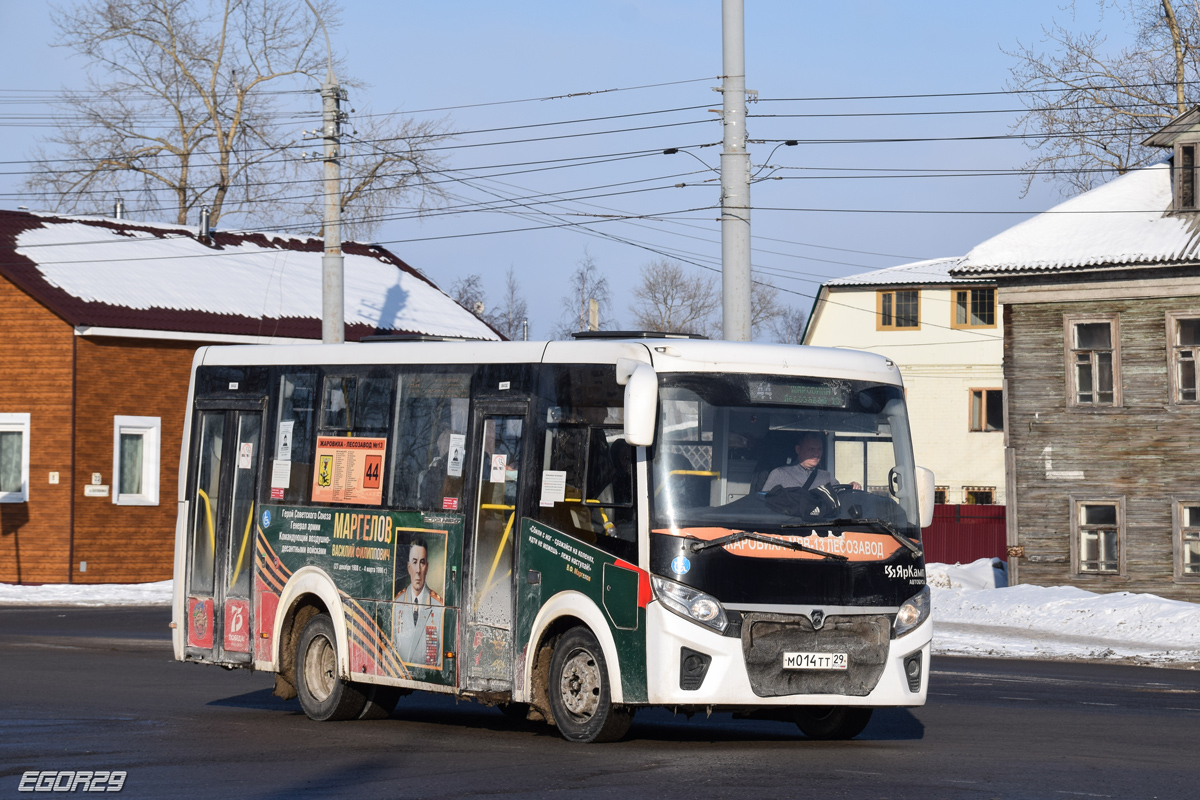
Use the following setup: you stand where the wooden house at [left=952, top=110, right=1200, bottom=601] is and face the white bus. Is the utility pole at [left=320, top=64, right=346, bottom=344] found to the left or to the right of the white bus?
right

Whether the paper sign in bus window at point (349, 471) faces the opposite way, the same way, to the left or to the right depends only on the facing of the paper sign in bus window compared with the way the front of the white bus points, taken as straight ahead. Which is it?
to the right

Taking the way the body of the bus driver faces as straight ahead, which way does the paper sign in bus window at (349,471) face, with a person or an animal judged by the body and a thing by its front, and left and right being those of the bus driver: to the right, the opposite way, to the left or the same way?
to the right

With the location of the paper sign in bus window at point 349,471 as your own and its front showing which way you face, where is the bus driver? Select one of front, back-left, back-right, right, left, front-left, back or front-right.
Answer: left

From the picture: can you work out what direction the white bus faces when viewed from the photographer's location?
facing the viewer and to the right of the viewer

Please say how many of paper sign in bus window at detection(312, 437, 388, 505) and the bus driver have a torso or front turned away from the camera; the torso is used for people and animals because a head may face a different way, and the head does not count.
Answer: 0

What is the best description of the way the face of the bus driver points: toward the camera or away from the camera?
toward the camera

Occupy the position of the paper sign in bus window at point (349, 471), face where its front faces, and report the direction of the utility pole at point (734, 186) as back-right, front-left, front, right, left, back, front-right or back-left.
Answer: back

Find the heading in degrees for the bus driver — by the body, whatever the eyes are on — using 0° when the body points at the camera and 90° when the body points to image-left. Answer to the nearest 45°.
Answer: approximately 315°

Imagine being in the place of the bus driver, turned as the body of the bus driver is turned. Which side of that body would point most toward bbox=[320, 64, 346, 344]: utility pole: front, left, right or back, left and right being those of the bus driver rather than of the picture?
back

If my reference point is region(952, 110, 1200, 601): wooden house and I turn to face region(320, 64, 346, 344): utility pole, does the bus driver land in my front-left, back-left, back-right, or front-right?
front-left

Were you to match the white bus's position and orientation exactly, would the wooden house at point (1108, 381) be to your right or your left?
on your left

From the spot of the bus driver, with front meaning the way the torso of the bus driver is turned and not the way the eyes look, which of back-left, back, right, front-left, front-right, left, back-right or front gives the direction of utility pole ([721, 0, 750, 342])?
back-left
